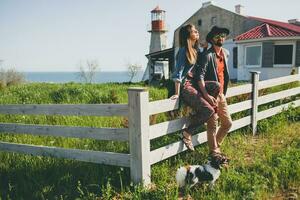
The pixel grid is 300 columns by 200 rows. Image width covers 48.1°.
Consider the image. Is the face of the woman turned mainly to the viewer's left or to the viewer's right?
to the viewer's right

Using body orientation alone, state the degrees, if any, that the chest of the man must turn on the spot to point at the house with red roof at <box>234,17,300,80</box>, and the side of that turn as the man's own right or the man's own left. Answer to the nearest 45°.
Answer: approximately 135° to the man's own left

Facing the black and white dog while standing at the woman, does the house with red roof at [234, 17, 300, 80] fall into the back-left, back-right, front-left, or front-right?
back-left

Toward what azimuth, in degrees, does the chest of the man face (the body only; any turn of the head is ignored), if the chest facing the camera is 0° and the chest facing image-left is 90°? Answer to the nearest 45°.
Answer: approximately 315°
